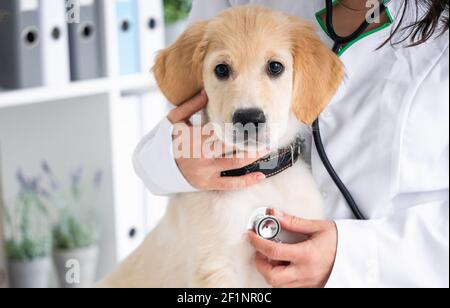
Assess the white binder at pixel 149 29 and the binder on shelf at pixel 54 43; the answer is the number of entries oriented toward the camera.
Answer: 2

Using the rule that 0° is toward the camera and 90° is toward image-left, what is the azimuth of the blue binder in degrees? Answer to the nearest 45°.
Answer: approximately 0°

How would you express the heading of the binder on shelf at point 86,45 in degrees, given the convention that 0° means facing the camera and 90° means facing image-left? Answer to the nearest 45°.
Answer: approximately 0°

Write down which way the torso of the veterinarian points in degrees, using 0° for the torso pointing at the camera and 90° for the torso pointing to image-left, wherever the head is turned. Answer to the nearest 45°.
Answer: approximately 45°
